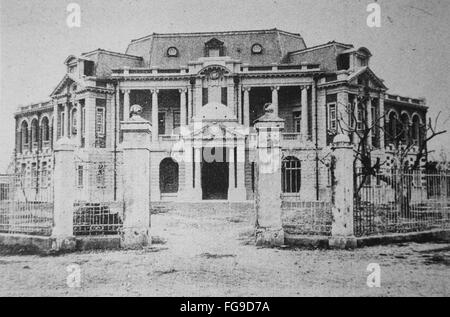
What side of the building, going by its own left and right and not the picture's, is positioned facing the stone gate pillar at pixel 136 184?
front

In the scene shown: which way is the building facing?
toward the camera

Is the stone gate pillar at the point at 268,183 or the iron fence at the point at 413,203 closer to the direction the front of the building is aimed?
the stone gate pillar

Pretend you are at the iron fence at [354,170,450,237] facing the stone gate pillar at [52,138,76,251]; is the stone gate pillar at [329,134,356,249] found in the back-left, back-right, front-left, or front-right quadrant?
front-left

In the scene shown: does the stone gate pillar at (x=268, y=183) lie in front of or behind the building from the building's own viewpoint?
in front

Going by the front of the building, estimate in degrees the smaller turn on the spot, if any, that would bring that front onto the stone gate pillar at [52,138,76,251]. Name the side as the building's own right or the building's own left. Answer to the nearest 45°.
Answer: approximately 45° to the building's own right

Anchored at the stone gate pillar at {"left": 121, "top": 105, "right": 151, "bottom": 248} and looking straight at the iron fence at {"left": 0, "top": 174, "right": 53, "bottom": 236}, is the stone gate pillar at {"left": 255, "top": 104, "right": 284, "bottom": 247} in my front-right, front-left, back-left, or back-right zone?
back-right

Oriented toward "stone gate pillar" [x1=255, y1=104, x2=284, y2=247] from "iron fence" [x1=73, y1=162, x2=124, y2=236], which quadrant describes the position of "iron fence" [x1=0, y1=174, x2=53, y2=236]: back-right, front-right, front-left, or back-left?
back-right

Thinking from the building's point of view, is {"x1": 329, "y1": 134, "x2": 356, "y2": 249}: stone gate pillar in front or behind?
in front

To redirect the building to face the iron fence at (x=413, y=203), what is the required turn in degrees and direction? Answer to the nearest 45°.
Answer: approximately 45° to its left
